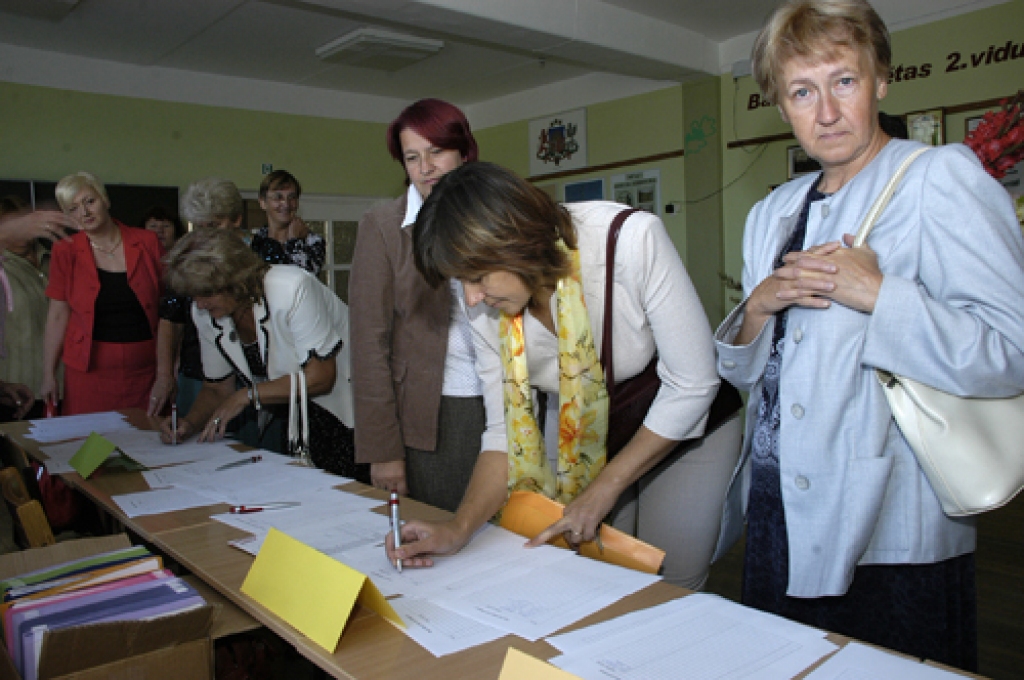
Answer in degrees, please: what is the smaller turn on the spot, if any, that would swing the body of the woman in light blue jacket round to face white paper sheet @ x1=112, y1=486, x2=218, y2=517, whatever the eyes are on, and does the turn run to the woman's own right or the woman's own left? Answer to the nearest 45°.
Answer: approximately 45° to the woman's own right

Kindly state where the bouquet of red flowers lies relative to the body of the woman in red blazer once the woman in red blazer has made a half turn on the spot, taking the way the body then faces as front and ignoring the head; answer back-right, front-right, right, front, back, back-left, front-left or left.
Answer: back-right

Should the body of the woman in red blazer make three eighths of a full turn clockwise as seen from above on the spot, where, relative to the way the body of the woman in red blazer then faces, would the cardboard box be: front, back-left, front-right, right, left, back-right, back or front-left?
back-left

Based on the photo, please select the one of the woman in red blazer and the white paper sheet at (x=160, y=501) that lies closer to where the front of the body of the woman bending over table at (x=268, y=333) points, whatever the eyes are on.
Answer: the white paper sheet

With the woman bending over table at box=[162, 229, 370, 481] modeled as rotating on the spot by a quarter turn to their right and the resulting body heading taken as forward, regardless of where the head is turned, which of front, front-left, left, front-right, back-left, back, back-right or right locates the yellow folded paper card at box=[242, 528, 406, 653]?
back-left

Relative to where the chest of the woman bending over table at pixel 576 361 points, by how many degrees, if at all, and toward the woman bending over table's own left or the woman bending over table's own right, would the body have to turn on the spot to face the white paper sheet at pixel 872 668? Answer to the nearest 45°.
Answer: approximately 90° to the woman bending over table's own left

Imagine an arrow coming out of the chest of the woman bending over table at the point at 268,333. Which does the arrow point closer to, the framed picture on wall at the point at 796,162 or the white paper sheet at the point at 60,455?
the white paper sheet

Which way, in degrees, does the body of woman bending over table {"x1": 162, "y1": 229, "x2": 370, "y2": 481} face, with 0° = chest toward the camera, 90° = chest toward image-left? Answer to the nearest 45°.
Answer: approximately 45°

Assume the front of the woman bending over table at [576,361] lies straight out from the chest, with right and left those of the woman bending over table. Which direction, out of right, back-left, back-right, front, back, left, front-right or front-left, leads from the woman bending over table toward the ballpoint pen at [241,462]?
right

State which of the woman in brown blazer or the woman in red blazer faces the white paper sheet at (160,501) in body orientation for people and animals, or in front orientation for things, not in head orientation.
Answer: the woman in red blazer

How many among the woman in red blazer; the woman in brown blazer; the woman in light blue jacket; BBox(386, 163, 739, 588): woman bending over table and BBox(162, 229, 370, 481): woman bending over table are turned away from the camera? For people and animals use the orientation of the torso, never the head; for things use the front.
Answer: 0

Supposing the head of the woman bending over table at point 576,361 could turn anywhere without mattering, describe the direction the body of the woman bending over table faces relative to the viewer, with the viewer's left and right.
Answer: facing the viewer and to the left of the viewer

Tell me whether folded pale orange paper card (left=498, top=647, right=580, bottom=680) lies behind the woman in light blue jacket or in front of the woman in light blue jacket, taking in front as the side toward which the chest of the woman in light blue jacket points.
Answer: in front
